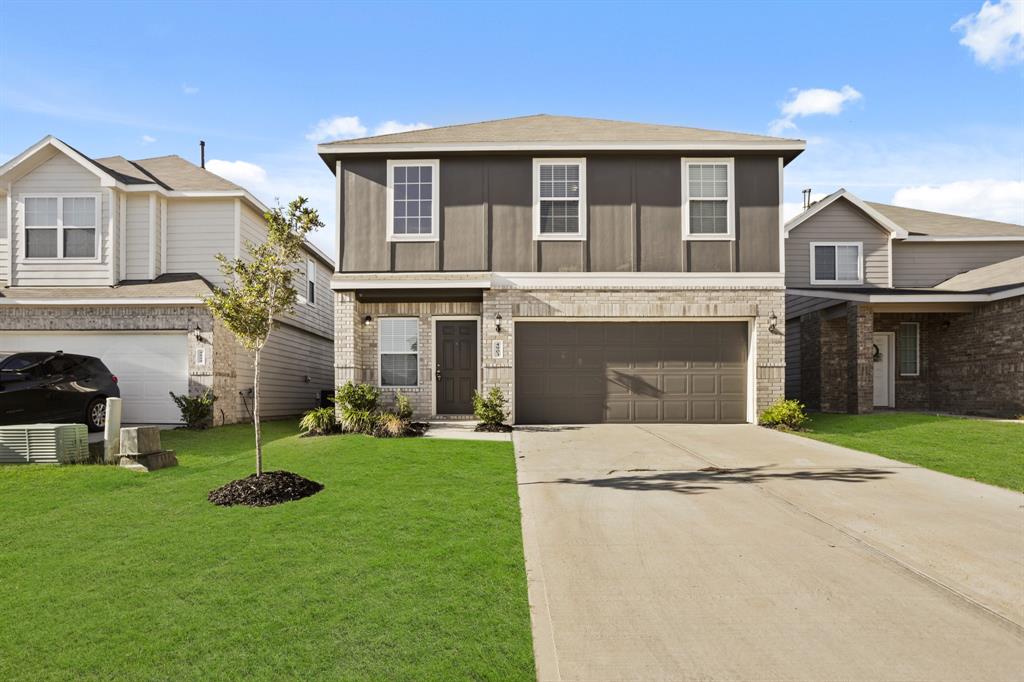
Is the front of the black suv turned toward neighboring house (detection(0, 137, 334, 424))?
no

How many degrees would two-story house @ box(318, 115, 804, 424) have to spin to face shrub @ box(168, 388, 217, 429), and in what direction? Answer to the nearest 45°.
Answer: approximately 90° to its right

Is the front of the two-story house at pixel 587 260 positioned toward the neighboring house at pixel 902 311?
no

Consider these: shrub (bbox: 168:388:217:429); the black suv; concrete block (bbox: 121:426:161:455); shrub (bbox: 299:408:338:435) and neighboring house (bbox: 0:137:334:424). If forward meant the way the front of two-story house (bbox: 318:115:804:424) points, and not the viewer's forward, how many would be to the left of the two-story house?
0

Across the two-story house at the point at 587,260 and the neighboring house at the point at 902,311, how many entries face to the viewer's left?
0

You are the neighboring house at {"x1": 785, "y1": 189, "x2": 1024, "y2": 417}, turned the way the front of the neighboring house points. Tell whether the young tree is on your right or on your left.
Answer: on your right

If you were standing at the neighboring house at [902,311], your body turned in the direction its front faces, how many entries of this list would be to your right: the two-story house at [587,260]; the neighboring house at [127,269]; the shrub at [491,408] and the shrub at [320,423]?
4

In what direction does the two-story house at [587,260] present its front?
toward the camera

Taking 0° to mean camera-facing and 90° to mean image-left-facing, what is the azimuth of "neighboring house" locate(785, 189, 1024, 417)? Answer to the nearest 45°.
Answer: approximately 315°

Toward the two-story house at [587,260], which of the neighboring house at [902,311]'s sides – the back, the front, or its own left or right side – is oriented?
right

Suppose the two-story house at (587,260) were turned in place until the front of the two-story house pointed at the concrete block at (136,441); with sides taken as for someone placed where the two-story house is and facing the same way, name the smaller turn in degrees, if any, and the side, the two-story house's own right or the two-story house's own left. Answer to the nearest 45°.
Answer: approximately 45° to the two-story house's own right

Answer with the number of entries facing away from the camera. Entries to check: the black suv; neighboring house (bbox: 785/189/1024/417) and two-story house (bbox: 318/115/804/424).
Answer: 0

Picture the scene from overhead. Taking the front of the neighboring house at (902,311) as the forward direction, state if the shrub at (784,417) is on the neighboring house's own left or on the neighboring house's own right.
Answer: on the neighboring house's own right

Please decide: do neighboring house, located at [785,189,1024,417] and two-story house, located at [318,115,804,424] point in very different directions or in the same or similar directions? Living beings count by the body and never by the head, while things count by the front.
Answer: same or similar directions

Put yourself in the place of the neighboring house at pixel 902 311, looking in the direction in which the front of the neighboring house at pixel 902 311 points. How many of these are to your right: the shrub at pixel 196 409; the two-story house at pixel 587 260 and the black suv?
3

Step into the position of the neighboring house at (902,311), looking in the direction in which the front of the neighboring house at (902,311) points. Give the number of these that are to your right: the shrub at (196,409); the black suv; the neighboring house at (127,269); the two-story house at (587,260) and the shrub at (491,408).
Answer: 5
